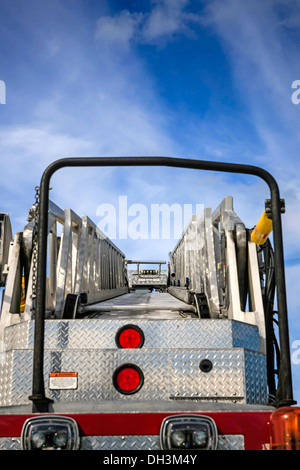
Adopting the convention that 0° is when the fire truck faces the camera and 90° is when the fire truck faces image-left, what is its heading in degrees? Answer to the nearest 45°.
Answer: approximately 180°
